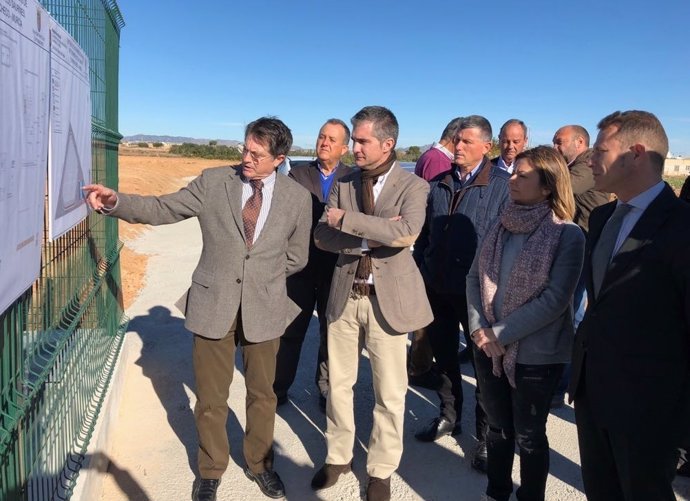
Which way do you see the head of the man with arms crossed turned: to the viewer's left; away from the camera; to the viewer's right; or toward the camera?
to the viewer's left

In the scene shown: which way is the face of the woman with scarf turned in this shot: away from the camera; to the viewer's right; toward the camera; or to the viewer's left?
to the viewer's left

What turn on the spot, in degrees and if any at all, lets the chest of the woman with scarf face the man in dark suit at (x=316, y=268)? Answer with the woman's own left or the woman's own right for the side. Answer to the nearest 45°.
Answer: approximately 90° to the woman's own right

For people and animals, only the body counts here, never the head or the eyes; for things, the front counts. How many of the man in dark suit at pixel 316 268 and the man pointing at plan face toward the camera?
2

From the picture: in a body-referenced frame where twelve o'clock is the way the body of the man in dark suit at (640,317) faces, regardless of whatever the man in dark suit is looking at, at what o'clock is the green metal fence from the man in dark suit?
The green metal fence is roughly at 1 o'clock from the man in dark suit.

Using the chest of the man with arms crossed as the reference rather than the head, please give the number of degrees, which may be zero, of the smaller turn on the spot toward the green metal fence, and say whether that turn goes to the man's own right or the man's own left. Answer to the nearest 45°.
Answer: approximately 45° to the man's own right

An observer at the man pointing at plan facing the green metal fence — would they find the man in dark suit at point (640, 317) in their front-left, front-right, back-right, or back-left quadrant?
back-left

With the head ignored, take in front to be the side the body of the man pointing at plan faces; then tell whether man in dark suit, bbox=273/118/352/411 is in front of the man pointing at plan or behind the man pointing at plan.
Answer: behind

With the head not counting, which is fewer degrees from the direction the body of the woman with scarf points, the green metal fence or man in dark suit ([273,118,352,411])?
the green metal fence

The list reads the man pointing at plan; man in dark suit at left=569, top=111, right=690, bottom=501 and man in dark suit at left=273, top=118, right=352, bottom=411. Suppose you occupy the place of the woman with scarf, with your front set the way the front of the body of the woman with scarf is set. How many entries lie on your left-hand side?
1

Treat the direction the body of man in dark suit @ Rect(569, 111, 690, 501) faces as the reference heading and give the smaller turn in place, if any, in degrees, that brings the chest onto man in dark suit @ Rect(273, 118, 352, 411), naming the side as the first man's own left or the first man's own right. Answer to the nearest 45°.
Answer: approximately 90° to the first man's own right

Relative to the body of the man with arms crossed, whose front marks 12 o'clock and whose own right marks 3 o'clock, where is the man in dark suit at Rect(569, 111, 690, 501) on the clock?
The man in dark suit is roughly at 9 o'clock from the man with arms crossed.
